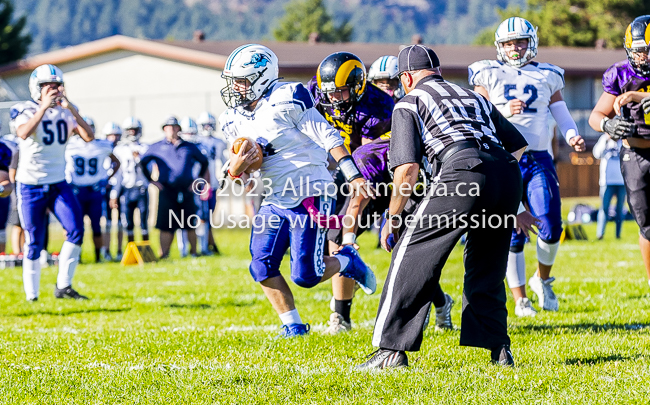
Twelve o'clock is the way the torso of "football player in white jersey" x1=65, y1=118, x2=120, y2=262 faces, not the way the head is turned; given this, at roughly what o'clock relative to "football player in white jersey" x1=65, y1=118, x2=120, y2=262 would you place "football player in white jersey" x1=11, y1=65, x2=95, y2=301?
"football player in white jersey" x1=11, y1=65, x2=95, y2=301 is roughly at 12 o'clock from "football player in white jersey" x1=65, y1=118, x2=120, y2=262.

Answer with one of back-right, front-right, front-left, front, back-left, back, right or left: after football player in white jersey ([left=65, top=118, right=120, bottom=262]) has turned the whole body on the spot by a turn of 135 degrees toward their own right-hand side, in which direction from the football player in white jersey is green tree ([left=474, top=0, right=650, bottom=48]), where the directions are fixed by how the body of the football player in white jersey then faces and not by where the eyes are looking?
right

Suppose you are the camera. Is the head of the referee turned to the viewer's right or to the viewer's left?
to the viewer's left

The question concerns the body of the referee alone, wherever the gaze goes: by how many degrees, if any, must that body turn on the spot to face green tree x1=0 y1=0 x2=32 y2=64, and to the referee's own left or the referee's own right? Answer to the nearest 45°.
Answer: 0° — they already face it

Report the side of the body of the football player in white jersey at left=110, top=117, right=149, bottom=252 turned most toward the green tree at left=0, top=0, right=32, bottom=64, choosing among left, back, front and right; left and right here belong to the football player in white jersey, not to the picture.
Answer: back

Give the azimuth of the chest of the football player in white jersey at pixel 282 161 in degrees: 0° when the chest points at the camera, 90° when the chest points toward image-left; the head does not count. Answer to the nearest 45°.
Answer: approximately 45°

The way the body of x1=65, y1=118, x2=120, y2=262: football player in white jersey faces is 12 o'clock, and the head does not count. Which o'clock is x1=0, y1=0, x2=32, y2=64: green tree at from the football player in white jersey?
The green tree is roughly at 6 o'clock from the football player in white jersey.

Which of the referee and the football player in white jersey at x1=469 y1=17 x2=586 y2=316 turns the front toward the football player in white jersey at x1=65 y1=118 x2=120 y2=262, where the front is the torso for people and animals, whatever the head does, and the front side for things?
the referee

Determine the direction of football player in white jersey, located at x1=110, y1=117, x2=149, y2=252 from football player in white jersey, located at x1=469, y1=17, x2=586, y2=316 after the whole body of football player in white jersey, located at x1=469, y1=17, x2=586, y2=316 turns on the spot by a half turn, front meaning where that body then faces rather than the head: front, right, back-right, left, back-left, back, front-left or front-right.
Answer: front-left

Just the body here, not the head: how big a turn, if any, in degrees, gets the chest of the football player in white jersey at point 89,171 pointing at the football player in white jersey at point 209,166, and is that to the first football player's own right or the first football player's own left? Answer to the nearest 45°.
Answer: approximately 135° to the first football player's own left

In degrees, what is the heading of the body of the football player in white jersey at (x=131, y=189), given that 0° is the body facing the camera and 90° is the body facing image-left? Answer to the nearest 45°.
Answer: approximately 0°

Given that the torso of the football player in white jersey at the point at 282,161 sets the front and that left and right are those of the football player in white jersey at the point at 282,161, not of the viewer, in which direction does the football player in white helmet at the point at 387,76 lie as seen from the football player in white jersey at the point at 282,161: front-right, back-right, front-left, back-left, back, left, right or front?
back
